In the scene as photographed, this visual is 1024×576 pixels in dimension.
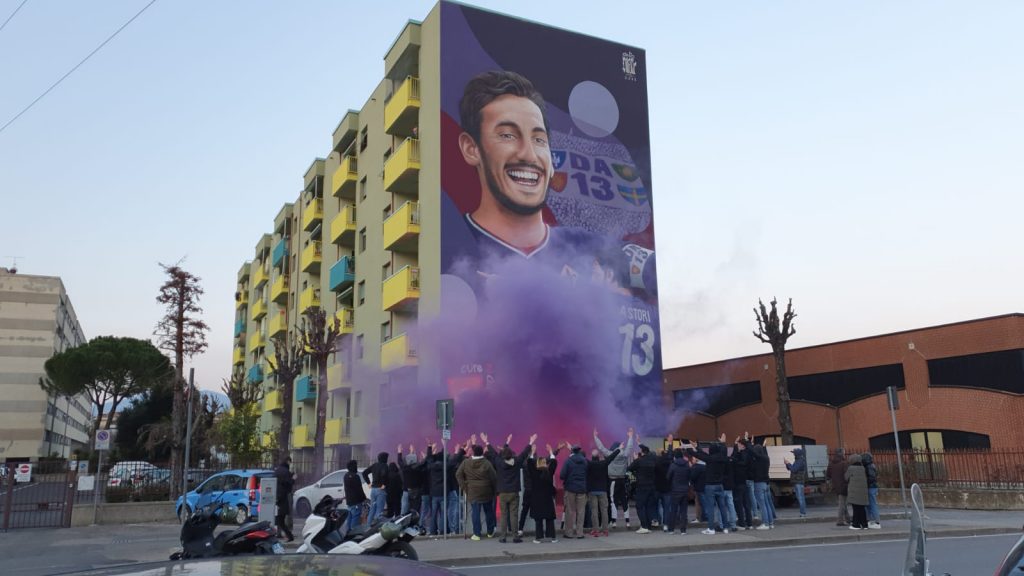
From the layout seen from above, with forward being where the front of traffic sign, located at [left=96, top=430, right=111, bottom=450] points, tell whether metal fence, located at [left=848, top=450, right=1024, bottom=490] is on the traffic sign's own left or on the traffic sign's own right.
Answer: on the traffic sign's own left

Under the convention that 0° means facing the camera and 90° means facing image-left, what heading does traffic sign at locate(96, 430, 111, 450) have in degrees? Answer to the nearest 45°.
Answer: approximately 0°

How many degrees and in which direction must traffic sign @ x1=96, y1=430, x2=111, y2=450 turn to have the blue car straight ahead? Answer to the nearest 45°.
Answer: approximately 90° to its left

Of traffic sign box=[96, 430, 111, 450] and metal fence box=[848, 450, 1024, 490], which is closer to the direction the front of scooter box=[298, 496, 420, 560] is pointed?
the traffic sign

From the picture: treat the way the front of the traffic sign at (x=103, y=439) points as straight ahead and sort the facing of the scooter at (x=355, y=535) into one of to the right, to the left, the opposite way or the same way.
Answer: to the right

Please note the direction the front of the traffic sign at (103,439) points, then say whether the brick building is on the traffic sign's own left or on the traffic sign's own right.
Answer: on the traffic sign's own left

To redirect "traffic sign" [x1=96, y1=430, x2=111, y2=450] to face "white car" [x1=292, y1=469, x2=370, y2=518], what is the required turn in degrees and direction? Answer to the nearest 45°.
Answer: approximately 90° to its left

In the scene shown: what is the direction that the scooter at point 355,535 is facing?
to the viewer's left

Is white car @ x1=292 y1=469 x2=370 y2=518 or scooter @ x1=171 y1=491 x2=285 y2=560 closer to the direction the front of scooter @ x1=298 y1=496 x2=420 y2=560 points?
the scooter

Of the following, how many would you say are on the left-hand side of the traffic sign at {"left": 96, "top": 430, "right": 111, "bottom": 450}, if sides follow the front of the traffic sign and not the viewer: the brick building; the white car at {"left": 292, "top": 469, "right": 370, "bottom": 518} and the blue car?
3

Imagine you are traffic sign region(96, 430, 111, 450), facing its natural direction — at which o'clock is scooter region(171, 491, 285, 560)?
The scooter is roughly at 12 o'clock from the traffic sign.

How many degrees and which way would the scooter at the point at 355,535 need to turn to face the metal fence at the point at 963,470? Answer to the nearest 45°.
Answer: approximately 135° to its right

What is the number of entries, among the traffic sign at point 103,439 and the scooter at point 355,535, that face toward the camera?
1
